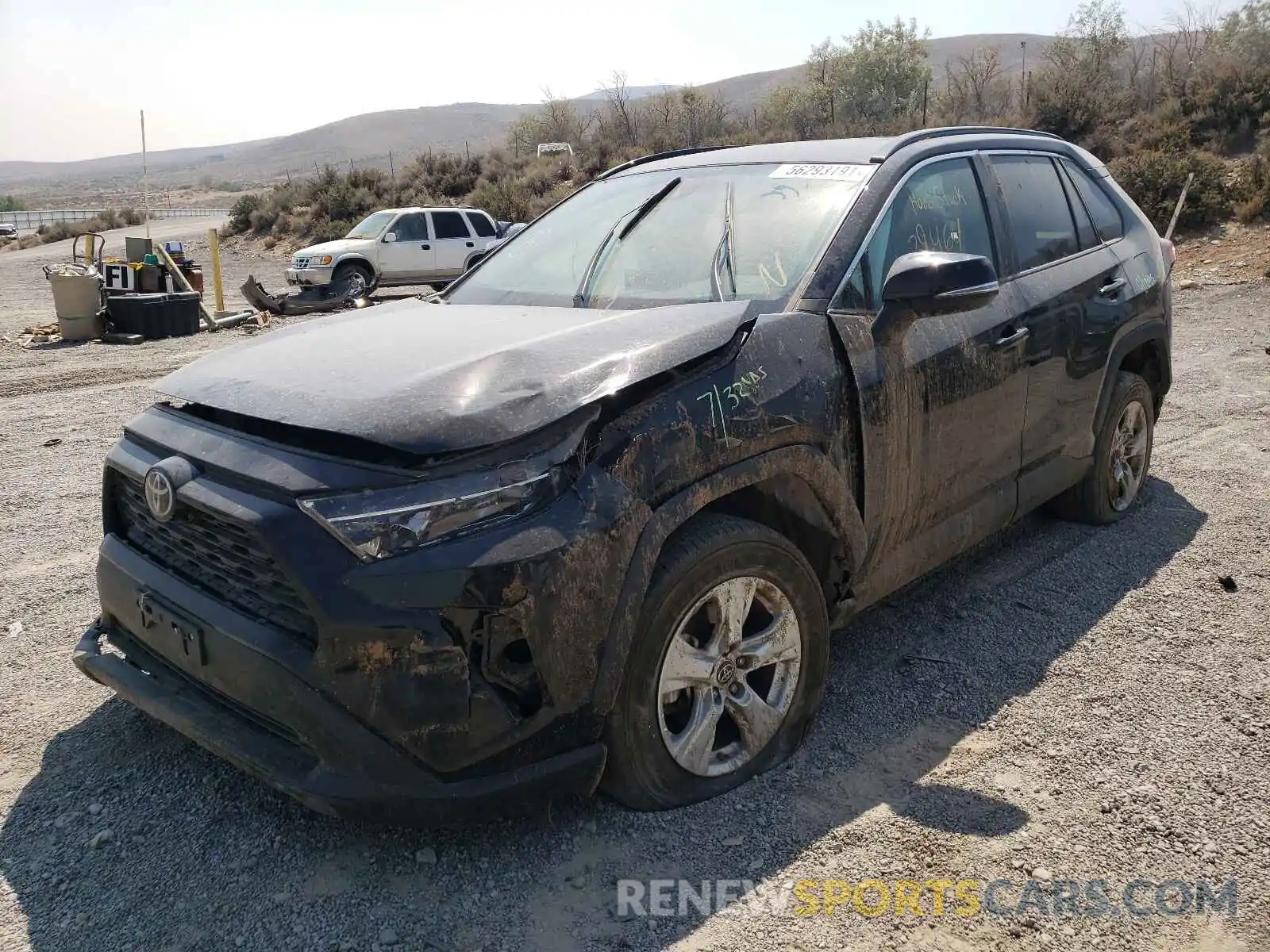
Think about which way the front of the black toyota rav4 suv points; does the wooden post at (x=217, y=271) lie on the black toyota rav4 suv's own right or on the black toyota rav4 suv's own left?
on the black toyota rav4 suv's own right

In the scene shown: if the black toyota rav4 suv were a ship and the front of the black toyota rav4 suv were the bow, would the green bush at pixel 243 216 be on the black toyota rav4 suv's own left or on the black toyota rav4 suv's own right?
on the black toyota rav4 suv's own right

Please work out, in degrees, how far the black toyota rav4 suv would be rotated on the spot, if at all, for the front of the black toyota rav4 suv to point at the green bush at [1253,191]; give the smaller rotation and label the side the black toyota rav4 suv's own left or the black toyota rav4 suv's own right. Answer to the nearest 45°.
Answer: approximately 180°

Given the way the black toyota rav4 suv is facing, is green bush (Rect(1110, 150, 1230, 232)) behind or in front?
behind

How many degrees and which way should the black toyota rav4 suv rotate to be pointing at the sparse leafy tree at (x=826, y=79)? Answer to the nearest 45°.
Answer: approximately 135° to its right

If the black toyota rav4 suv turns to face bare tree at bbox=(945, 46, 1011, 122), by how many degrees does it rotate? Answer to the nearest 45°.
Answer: approximately 135° to its right

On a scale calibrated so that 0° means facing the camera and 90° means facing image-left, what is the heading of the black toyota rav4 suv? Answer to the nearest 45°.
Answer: approximately 45°
